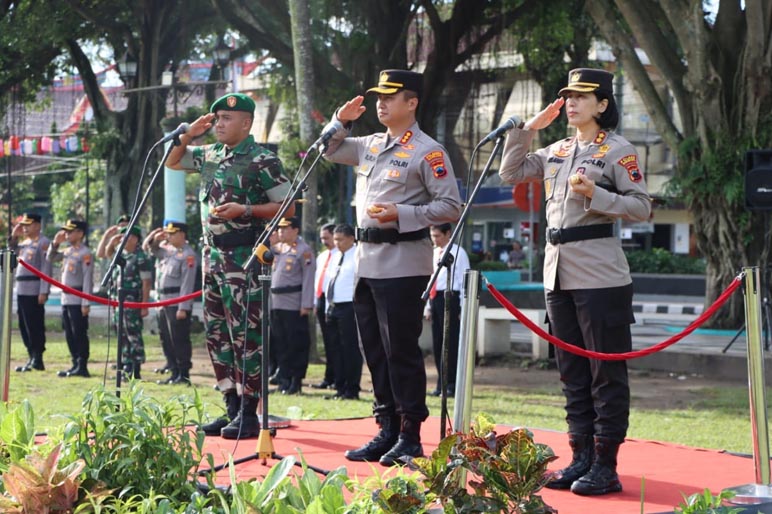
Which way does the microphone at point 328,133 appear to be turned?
to the viewer's right

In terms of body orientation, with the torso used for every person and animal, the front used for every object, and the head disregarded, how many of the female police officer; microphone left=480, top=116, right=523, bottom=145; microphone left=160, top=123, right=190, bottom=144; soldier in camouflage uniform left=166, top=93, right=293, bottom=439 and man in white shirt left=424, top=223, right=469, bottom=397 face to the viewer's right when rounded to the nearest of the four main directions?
2

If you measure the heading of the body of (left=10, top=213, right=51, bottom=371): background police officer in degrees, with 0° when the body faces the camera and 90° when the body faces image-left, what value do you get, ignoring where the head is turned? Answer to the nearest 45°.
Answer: approximately 45°

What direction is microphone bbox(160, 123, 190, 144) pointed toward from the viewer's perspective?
to the viewer's right

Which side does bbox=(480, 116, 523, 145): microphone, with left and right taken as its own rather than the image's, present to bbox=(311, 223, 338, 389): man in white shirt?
left

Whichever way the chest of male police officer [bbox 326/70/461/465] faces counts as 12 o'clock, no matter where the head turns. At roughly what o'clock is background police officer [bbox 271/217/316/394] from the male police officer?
The background police officer is roughly at 4 o'clock from the male police officer.

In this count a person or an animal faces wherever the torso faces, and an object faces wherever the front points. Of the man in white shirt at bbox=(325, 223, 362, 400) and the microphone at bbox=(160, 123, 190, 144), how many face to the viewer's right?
1

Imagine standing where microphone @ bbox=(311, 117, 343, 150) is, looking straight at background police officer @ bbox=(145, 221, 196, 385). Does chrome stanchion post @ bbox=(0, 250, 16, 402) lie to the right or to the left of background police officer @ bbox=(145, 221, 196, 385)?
left

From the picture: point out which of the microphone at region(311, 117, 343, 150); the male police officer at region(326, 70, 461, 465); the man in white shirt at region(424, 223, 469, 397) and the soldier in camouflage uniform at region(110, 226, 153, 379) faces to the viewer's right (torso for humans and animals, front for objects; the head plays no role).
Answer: the microphone

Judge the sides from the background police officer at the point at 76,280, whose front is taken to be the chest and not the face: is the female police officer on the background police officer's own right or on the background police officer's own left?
on the background police officer's own left
